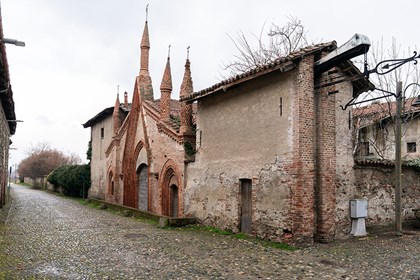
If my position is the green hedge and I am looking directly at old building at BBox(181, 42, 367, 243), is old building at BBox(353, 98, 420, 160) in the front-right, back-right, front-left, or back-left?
front-left

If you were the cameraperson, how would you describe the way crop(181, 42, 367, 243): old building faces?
facing the viewer and to the left of the viewer

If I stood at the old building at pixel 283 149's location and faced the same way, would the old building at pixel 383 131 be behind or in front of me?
behind

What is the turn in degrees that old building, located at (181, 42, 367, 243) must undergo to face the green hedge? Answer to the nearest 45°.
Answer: approximately 90° to its right
